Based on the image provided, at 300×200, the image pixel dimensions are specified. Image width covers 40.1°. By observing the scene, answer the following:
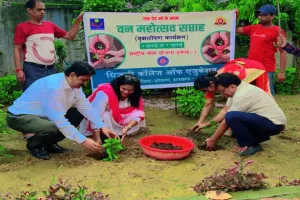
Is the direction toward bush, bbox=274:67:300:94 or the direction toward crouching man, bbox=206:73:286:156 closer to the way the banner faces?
the crouching man

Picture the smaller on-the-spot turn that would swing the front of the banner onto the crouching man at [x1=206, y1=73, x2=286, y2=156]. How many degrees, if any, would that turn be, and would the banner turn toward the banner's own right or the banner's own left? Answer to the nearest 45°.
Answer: approximately 45° to the banner's own left

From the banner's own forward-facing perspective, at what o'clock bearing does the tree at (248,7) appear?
The tree is roughly at 8 o'clock from the banner.

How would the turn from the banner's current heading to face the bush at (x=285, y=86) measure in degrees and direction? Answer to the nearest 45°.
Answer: approximately 135° to its left

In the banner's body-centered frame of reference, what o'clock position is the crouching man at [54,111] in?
The crouching man is roughly at 1 o'clock from the banner.

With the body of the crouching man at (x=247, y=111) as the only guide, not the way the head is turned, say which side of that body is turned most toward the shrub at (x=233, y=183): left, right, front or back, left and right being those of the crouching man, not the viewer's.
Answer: left

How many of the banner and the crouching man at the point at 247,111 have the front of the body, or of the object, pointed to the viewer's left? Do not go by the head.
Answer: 1

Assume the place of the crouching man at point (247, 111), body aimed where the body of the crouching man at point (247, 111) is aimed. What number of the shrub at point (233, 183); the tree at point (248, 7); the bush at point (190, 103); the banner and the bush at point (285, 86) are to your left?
1

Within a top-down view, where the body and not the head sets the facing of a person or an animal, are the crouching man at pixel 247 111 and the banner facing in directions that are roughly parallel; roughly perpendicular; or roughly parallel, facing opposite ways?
roughly perpendicular

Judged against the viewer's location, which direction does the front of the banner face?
facing the viewer

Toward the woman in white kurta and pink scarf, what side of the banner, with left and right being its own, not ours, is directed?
front

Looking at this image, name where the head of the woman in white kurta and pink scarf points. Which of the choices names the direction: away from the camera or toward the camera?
toward the camera

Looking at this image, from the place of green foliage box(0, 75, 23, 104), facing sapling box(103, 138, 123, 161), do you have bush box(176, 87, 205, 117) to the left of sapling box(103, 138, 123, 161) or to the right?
left

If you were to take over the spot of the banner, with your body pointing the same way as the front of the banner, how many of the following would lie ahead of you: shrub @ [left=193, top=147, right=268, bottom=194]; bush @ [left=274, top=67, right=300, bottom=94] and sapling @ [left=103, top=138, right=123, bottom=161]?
2

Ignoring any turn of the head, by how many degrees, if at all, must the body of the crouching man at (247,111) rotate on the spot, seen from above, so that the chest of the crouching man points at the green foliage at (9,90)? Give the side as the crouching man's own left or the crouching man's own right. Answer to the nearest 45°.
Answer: approximately 45° to the crouching man's own right

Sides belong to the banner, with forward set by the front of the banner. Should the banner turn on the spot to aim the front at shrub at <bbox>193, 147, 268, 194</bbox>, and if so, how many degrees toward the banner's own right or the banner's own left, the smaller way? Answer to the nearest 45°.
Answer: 0° — it already faces it

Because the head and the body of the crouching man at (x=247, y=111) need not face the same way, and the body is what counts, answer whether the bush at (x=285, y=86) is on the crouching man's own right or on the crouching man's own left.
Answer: on the crouching man's own right

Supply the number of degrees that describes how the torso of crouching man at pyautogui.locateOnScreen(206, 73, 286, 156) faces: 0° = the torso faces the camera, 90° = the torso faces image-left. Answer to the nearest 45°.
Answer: approximately 90°
